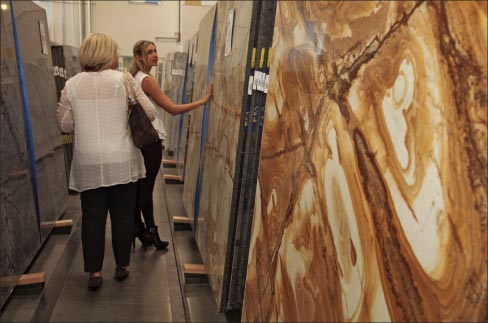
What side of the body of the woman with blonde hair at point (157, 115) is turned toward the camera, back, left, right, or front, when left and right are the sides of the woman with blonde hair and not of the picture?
right

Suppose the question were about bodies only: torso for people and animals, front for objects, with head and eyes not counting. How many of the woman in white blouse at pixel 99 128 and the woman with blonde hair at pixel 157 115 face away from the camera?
1

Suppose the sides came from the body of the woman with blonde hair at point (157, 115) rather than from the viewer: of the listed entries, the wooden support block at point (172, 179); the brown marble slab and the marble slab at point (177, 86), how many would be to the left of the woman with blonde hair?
2

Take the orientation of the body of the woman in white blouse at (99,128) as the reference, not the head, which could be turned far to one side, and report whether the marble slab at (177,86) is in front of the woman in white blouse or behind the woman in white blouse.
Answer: in front

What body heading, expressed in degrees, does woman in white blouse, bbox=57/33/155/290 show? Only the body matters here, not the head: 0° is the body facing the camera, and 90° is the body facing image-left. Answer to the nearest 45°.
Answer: approximately 180°

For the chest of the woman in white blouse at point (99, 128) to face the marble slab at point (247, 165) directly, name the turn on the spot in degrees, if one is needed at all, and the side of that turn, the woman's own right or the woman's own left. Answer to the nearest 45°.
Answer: approximately 135° to the woman's own right

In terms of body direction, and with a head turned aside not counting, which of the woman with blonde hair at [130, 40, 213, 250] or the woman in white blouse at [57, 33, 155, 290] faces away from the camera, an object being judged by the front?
the woman in white blouse

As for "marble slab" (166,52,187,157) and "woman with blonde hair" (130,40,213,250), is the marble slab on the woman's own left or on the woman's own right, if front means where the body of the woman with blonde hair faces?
on the woman's own left

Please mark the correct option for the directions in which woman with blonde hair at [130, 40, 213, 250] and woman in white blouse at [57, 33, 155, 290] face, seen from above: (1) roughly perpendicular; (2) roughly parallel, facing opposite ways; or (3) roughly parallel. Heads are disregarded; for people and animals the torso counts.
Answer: roughly perpendicular
